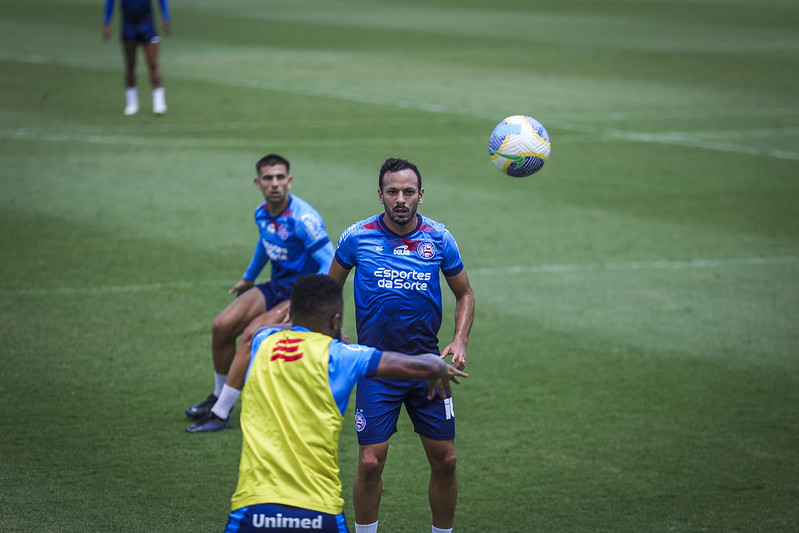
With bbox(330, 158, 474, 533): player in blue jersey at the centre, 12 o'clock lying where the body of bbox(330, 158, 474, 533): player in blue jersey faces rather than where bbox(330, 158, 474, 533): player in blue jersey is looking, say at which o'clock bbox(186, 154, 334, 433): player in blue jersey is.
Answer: bbox(186, 154, 334, 433): player in blue jersey is roughly at 5 o'clock from bbox(330, 158, 474, 533): player in blue jersey.

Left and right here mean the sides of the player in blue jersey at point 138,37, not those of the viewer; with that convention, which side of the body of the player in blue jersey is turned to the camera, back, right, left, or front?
front

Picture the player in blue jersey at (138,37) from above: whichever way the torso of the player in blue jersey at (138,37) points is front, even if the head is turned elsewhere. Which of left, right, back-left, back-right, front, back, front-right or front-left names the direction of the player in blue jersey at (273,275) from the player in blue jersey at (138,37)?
front

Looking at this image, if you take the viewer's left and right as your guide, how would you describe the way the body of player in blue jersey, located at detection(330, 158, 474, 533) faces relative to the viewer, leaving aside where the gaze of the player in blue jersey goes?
facing the viewer

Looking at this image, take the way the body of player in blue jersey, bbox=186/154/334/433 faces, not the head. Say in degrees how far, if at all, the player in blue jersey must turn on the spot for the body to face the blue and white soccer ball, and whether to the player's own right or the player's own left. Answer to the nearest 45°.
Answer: approximately 90° to the player's own left

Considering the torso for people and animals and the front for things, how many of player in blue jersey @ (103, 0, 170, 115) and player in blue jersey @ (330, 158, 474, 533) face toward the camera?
2

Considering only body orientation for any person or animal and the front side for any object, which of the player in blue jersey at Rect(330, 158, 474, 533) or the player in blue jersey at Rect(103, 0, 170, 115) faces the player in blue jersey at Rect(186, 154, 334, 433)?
the player in blue jersey at Rect(103, 0, 170, 115)

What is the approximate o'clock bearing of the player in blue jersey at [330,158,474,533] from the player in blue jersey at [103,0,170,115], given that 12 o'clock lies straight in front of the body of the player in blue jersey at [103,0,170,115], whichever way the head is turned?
the player in blue jersey at [330,158,474,533] is roughly at 12 o'clock from the player in blue jersey at [103,0,170,115].

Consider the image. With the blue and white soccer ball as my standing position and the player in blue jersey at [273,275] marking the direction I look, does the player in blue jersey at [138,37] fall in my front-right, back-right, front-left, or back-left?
front-right

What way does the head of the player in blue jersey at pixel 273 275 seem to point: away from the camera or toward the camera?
toward the camera
